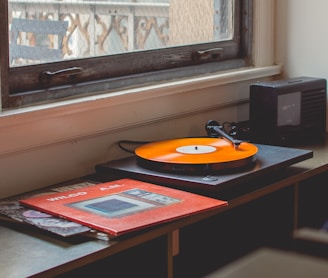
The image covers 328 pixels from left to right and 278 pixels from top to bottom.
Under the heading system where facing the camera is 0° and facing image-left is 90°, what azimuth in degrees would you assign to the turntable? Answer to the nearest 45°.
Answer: approximately 315°

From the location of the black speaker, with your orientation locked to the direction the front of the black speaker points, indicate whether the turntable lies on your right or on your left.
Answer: on your right

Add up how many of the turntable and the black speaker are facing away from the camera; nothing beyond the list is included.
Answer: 0

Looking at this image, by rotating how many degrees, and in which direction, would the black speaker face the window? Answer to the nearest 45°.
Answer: approximately 90° to its right

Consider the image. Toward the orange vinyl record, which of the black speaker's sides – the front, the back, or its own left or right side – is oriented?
right

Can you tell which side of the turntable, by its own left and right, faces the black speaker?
left

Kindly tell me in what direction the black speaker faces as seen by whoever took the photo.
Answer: facing the viewer and to the right of the viewer
